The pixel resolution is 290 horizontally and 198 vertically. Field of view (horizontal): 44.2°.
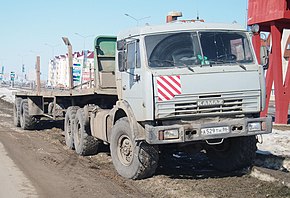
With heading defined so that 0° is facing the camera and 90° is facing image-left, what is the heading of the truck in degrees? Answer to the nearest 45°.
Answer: approximately 315°

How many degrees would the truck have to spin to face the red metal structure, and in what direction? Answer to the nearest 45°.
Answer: approximately 90° to its left

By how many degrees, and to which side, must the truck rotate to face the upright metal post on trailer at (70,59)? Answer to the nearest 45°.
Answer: approximately 180°
